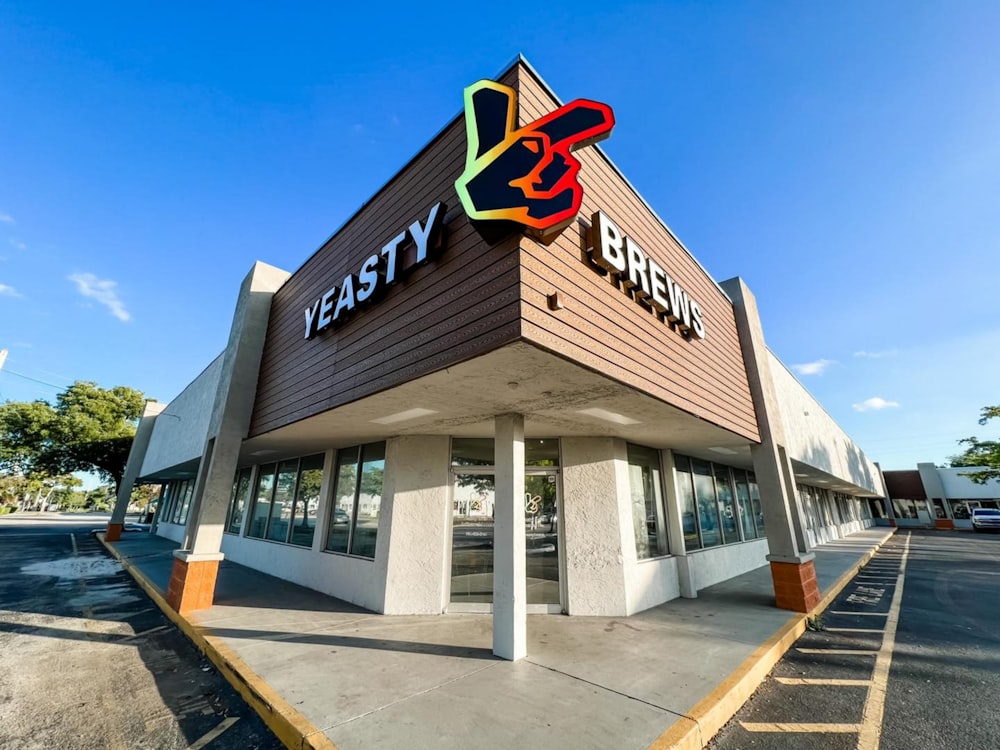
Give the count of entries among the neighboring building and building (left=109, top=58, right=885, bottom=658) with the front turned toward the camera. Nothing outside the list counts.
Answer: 2

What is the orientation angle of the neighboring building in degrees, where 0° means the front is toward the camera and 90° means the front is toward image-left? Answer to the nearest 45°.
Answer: approximately 0°

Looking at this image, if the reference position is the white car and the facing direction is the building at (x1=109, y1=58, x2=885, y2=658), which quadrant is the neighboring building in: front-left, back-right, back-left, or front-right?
back-right

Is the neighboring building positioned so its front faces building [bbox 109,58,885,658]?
yes

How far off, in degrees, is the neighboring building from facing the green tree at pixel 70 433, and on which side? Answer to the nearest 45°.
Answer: approximately 45° to its right

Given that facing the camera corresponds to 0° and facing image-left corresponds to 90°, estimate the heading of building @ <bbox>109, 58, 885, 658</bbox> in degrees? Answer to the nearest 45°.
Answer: approximately 0°

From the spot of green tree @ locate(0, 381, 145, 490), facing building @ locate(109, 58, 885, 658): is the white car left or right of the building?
left

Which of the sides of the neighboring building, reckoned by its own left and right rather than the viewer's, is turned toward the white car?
front

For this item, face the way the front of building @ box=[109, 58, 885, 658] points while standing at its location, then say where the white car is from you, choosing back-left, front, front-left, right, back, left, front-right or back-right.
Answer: back-left

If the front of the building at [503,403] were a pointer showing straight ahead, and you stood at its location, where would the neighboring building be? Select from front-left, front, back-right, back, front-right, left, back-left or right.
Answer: back-left
